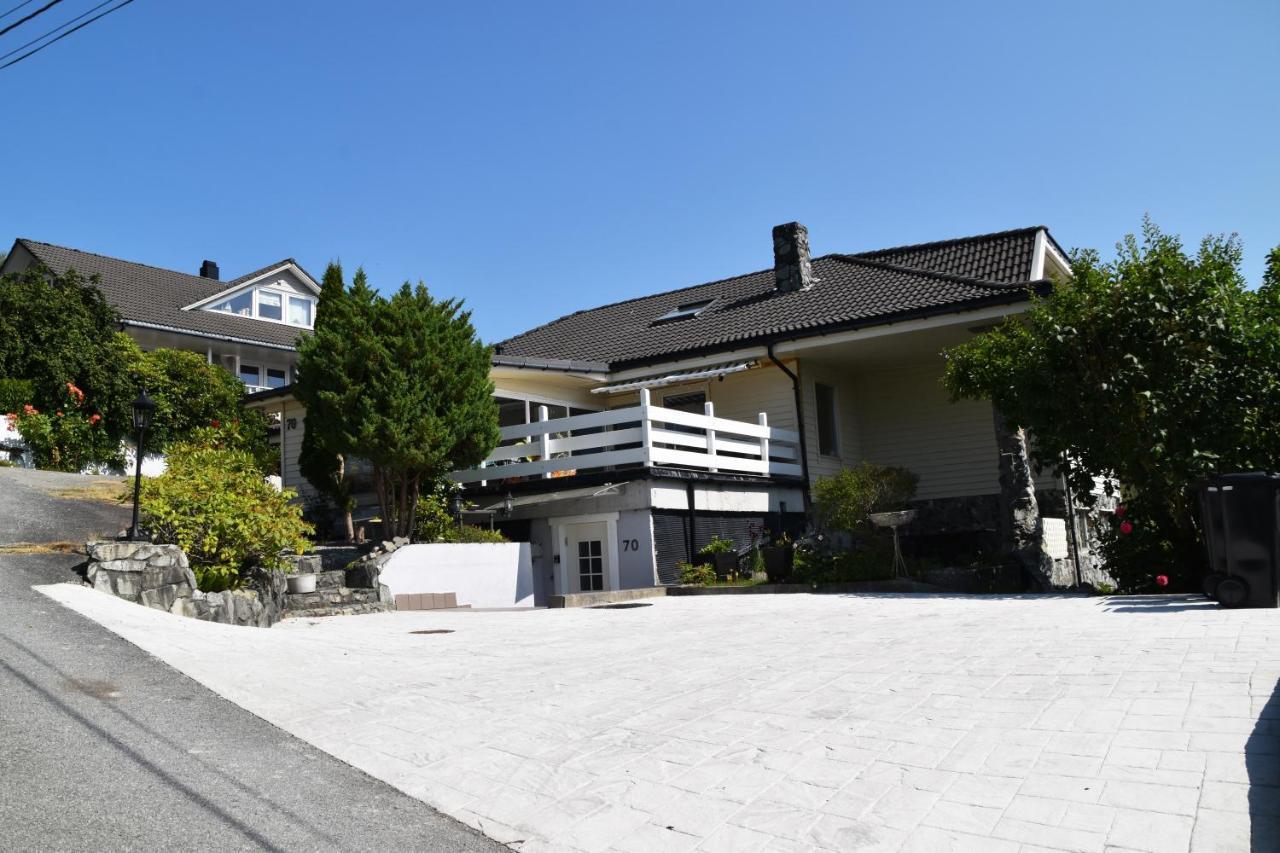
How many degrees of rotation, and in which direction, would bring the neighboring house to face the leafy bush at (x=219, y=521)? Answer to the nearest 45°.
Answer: approximately 45° to its right

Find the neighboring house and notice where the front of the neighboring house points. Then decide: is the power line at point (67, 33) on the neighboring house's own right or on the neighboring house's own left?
on the neighboring house's own right

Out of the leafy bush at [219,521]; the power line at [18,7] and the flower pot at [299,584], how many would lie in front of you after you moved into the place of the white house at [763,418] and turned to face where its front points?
3

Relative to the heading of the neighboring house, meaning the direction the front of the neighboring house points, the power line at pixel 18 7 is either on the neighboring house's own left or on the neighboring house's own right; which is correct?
on the neighboring house's own right

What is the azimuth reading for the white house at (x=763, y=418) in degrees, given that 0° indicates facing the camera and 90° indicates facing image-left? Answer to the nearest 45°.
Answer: approximately 45°

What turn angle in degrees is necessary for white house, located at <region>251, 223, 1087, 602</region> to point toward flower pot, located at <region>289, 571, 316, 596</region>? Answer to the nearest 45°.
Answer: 0° — it already faces it
